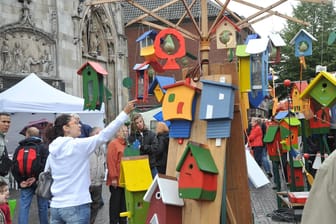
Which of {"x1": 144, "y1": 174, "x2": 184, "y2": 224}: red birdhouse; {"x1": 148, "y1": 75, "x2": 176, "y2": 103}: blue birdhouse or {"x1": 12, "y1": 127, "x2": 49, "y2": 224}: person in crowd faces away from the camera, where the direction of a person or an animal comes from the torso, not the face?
the person in crowd

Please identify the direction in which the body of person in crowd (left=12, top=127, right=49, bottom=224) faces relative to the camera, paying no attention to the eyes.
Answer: away from the camera

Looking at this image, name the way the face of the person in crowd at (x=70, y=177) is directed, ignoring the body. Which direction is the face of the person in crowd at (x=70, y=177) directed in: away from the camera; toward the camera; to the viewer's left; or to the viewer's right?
to the viewer's right

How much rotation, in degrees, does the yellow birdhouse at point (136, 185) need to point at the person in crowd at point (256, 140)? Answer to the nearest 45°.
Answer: approximately 180°

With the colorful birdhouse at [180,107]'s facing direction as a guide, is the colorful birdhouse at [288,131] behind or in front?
behind

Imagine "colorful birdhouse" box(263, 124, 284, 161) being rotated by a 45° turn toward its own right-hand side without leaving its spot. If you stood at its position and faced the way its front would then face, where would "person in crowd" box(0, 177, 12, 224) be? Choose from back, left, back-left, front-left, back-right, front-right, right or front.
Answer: front-right

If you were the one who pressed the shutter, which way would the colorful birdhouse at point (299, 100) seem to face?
facing the viewer and to the left of the viewer

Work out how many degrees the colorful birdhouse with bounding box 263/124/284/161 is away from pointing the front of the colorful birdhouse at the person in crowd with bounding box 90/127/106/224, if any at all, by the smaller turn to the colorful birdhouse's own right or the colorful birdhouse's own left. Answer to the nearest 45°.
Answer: approximately 90° to the colorful birdhouse's own right

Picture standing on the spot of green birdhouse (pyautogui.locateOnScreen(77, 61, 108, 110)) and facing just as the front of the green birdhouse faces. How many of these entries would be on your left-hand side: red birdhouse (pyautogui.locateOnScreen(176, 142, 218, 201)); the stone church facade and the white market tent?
1

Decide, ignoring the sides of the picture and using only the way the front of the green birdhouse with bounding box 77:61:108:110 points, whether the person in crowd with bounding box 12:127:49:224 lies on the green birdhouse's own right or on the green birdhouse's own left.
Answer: on the green birdhouse's own right

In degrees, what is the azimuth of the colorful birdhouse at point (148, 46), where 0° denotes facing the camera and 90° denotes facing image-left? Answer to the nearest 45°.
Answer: approximately 45°
